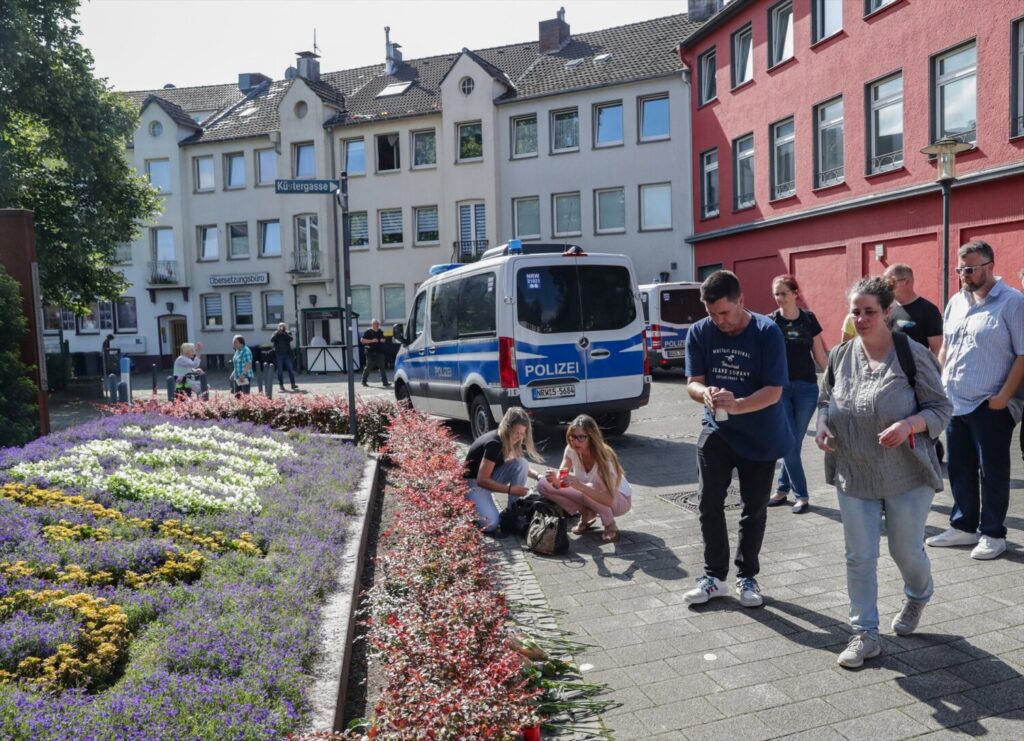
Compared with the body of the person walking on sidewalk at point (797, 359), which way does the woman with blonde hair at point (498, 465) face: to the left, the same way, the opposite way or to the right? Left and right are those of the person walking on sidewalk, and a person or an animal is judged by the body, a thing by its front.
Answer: to the left

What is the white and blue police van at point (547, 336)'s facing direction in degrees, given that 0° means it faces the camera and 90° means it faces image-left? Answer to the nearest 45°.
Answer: approximately 135°

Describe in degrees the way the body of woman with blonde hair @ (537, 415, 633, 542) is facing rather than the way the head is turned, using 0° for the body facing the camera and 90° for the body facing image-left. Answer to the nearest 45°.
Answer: approximately 45°

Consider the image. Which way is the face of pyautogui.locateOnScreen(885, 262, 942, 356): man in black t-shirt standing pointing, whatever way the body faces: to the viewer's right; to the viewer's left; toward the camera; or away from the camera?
to the viewer's left

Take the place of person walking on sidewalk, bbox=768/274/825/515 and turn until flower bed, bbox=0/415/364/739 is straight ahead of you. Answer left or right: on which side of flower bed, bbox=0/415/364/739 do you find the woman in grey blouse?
left

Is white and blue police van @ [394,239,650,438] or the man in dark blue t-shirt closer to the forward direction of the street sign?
the man in dark blue t-shirt

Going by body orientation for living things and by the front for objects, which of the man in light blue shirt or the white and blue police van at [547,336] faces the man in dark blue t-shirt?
the man in light blue shirt

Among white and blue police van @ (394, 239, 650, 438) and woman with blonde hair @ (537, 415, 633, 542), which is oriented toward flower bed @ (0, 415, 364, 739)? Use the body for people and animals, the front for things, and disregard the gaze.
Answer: the woman with blonde hair

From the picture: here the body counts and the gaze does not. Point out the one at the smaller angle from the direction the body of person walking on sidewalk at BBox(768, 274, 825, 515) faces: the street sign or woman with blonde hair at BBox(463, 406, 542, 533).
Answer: the woman with blonde hair

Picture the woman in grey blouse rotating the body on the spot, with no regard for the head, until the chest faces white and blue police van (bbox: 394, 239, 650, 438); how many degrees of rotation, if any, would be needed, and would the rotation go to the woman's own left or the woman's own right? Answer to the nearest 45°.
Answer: approximately 90° to the woman's own right

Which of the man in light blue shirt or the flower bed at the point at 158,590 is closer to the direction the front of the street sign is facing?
the flower bed
